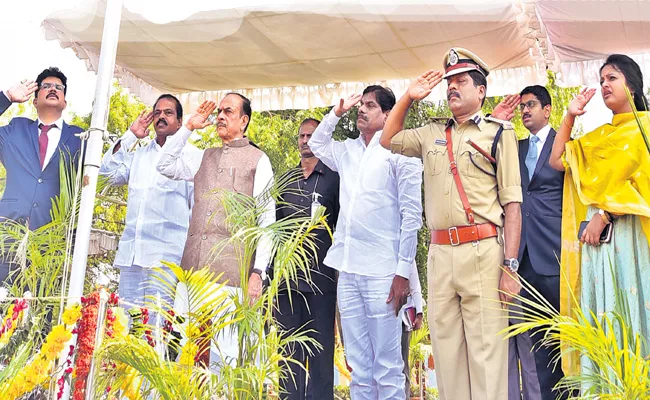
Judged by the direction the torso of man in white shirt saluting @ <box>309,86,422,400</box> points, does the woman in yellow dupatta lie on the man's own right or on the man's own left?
on the man's own left

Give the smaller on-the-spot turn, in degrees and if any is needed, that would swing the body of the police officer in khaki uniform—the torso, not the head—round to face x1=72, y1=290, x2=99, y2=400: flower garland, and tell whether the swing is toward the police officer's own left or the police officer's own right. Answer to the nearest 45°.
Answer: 0° — they already face it

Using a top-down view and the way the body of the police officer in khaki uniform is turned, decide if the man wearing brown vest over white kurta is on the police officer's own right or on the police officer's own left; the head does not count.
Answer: on the police officer's own right

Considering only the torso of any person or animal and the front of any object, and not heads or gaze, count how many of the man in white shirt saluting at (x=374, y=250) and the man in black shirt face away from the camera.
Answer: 0

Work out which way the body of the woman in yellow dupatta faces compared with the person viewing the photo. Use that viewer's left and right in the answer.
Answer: facing the viewer and to the left of the viewer

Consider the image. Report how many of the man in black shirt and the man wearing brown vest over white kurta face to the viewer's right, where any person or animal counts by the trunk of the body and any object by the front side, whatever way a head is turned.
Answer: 0

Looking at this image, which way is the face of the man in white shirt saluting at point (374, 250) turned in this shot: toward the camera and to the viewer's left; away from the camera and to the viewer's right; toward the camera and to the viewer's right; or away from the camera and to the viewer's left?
toward the camera and to the viewer's left

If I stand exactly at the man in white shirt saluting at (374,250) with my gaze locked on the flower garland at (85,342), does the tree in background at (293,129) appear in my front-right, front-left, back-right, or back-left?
back-right

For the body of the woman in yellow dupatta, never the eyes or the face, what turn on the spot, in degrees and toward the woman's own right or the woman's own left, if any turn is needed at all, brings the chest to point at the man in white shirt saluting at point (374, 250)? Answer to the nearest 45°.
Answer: approximately 45° to the woman's own right
